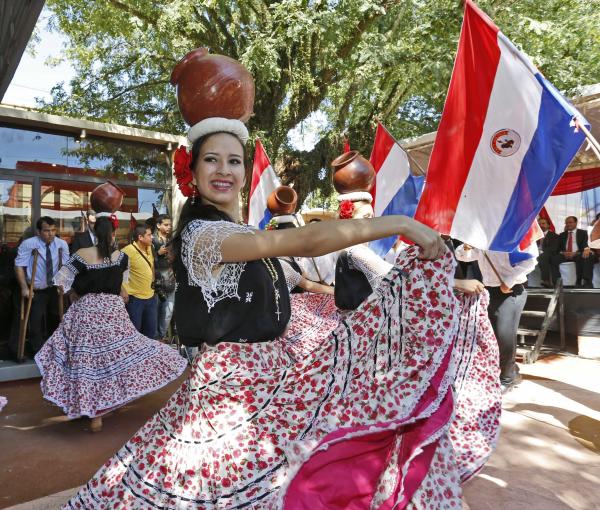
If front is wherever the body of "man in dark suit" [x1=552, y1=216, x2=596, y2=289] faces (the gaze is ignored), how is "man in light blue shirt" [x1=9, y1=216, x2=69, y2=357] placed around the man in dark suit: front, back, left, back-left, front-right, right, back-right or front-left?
front-right

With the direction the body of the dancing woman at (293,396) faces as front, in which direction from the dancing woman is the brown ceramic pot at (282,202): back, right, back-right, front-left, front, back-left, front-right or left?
back-left

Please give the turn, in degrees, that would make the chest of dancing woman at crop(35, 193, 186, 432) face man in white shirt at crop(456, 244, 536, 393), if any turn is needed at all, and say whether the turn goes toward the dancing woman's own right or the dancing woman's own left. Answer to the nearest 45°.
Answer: approximately 90° to the dancing woman's own right

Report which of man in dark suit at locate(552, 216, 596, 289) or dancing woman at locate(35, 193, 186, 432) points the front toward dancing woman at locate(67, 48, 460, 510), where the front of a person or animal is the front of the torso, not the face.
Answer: the man in dark suit

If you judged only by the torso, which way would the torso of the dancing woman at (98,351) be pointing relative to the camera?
away from the camera

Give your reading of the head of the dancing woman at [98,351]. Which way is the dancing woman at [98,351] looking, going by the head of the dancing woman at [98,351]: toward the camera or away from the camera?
away from the camera

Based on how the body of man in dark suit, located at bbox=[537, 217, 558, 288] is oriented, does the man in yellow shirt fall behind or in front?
in front

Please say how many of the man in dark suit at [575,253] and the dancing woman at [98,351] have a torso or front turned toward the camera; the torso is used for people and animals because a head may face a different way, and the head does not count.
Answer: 1

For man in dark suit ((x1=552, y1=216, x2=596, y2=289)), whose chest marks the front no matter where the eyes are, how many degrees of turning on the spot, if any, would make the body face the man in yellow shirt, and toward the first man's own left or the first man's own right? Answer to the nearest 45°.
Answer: approximately 45° to the first man's own right
